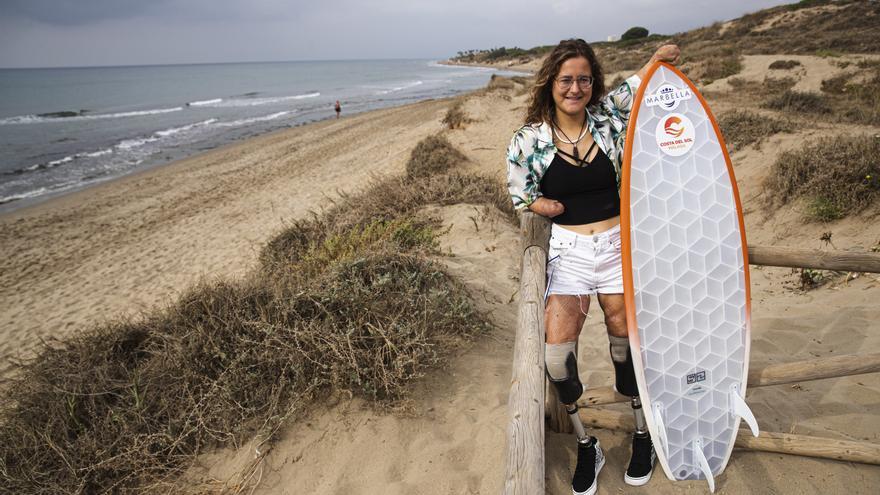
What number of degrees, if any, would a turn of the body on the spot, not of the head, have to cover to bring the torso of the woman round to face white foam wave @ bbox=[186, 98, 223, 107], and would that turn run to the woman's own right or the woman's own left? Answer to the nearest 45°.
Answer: approximately 135° to the woman's own right

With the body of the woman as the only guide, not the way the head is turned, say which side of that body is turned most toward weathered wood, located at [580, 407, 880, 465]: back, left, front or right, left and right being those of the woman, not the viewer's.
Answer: left

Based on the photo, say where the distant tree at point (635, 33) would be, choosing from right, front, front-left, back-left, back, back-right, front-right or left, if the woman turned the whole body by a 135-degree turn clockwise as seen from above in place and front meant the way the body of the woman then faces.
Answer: front-right

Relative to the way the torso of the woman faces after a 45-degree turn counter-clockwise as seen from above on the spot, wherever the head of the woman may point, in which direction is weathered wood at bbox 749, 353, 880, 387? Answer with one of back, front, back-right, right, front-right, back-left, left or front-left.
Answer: front-left

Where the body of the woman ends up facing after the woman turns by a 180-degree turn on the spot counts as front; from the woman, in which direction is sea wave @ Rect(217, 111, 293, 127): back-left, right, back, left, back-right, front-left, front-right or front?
front-left

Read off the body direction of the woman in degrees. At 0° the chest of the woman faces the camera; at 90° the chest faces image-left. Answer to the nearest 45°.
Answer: approximately 0°
